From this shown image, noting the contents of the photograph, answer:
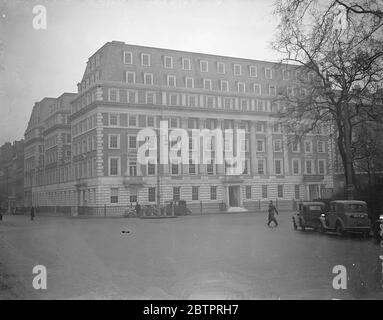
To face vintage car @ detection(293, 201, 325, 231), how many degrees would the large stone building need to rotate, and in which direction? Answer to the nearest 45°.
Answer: approximately 90° to its left

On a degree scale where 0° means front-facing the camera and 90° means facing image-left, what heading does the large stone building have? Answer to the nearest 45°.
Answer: approximately 315°
